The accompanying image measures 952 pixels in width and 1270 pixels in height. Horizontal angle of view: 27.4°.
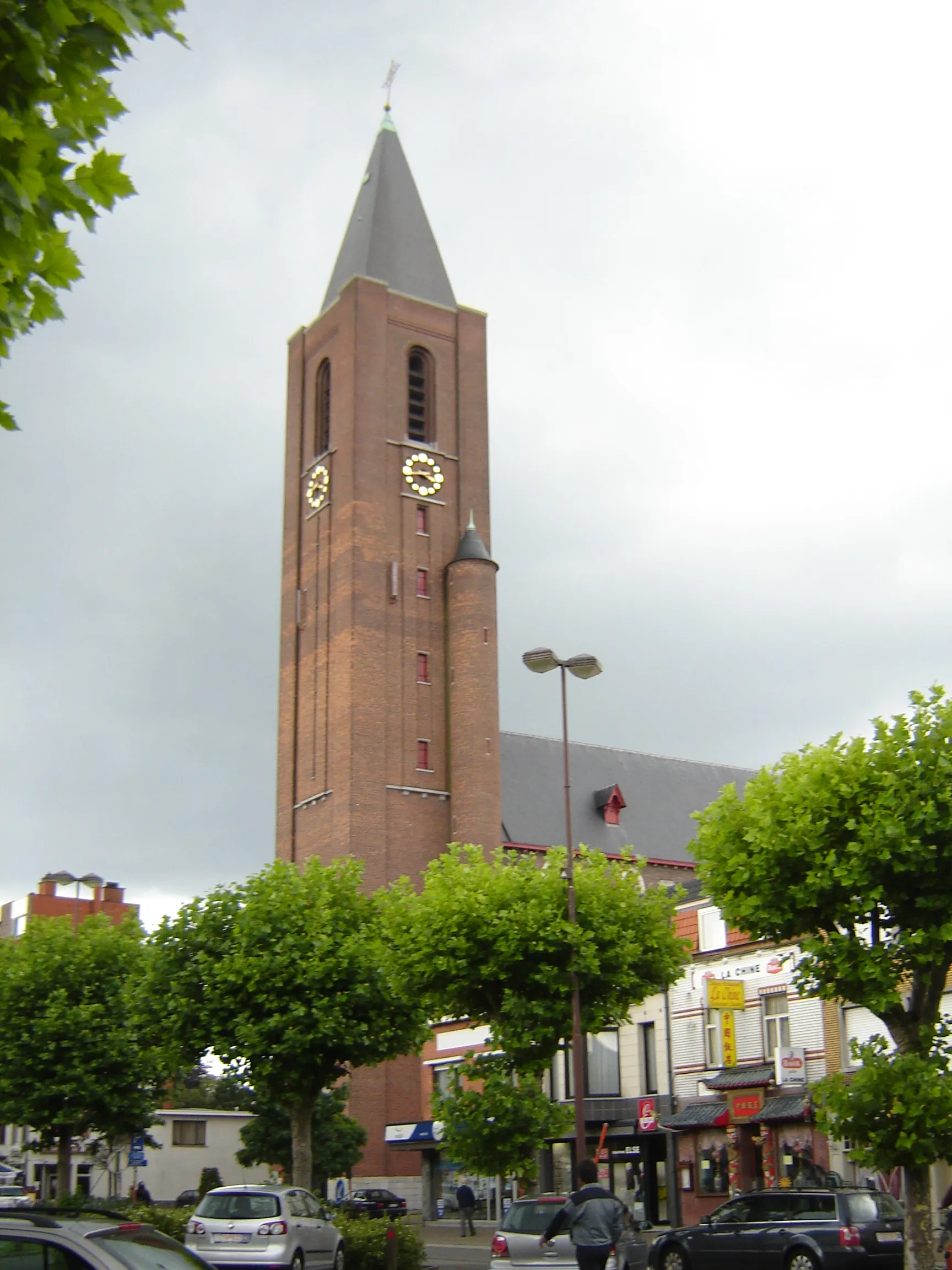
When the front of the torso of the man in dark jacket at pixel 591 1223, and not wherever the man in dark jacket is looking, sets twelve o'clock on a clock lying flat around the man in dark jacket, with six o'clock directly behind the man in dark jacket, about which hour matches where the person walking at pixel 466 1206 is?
The person walking is roughly at 12 o'clock from the man in dark jacket.

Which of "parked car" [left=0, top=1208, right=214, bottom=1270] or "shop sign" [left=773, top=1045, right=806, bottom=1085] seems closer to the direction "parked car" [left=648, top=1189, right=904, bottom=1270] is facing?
the shop sign

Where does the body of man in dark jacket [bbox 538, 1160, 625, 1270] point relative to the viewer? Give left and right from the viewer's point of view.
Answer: facing away from the viewer

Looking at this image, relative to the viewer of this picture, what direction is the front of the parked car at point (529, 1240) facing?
facing away from the viewer and to the right of the viewer

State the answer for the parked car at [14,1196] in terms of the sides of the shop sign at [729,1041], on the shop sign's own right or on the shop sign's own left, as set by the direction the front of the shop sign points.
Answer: on the shop sign's own right

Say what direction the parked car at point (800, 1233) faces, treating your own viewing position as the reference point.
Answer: facing away from the viewer and to the left of the viewer

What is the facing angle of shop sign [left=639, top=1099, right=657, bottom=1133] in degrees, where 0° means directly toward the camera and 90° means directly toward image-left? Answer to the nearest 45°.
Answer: approximately 0°

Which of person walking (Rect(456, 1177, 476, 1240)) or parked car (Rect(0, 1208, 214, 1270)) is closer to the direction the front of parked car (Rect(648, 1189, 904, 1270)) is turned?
the person walking

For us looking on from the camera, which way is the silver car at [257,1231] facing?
facing away from the viewer and to the right of the viewer
